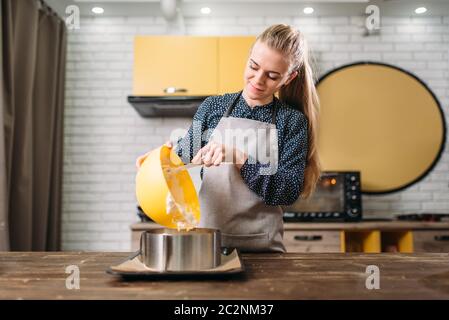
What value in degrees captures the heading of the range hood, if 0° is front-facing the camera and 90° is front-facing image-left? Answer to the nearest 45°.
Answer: approximately 0°

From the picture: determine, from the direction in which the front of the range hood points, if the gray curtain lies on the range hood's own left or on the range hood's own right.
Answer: on the range hood's own right
